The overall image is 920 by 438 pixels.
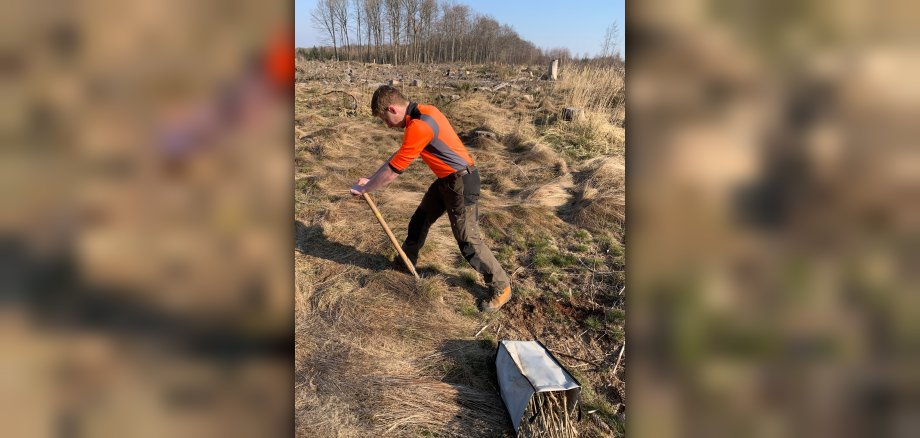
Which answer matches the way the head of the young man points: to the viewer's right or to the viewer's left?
to the viewer's left

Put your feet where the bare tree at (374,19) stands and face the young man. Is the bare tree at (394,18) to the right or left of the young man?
left

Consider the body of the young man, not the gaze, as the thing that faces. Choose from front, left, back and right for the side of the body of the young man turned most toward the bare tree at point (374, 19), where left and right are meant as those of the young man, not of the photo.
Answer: right

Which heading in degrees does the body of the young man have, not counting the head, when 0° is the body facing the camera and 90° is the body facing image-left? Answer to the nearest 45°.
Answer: approximately 90°

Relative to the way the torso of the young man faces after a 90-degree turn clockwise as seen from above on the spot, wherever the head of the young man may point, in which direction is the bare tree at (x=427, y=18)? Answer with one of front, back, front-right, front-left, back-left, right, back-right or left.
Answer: front

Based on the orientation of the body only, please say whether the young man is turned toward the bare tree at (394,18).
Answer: no
